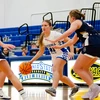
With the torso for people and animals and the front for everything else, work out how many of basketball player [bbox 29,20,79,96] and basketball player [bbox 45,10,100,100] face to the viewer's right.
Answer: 0

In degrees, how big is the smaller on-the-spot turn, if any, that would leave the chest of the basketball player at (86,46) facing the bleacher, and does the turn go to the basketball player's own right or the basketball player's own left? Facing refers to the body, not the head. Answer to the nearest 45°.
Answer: approximately 90° to the basketball player's own right

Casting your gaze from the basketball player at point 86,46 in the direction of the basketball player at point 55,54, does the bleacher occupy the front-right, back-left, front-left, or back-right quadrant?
front-right

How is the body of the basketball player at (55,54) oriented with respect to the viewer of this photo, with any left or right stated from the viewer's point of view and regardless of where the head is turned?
facing the viewer and to the left of the viewer

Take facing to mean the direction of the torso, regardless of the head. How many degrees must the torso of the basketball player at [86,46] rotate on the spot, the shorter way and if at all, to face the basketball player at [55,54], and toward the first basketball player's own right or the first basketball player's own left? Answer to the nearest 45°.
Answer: approximately 45° to the first basketball player's own right

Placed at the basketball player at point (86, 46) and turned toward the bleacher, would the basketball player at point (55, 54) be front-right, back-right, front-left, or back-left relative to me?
front-left

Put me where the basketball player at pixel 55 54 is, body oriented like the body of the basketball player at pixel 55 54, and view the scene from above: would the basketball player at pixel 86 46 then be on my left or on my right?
on my left

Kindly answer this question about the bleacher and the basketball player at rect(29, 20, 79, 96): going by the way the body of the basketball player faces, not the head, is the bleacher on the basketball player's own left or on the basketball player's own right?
on the basketball player's own right

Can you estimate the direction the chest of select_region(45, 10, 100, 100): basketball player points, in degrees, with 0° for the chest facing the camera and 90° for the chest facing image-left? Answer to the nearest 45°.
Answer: approximately 90°
